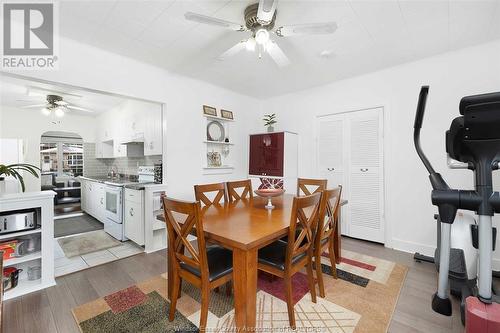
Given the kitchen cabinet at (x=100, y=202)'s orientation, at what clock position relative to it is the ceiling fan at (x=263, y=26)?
The ceiling fan is roughly at 10 o'clock from the kitchen cabinet.

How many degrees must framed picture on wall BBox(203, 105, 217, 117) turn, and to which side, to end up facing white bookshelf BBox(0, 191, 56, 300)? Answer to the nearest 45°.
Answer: approximately 90° to its right

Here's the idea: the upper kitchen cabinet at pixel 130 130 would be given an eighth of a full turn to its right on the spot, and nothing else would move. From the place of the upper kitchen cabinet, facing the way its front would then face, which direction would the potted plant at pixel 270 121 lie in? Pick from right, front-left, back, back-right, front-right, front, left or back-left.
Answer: back-left

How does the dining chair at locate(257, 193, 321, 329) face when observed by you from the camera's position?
facing away from the viewer and to the left of the viewer

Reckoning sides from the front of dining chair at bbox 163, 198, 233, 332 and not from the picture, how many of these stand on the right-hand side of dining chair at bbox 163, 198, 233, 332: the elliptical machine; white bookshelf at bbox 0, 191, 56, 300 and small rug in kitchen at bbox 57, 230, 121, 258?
1

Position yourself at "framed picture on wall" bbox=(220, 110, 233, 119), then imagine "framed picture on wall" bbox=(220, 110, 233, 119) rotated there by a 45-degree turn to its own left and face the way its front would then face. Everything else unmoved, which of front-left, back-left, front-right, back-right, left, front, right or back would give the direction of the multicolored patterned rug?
right

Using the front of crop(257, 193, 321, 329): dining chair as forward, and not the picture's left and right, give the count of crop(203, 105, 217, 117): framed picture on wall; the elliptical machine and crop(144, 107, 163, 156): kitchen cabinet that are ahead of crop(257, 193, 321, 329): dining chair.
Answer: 2

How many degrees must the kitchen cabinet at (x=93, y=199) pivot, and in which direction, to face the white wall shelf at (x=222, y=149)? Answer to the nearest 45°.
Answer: approximately 90° to its left

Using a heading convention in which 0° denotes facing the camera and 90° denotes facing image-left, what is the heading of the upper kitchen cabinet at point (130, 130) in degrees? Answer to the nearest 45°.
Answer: approximately 45°

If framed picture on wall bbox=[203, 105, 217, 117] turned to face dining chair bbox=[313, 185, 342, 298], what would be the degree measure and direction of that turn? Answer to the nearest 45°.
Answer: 0° — it already faces it

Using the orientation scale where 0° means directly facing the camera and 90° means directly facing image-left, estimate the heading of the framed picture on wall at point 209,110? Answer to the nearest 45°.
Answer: approximately 315°

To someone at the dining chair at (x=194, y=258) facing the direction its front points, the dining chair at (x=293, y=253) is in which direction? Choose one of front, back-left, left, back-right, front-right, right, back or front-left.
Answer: front-right

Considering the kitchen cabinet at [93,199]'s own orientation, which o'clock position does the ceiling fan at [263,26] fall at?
The ceiling fan is roughly at 10 o'clock from the kitchen cabinet.

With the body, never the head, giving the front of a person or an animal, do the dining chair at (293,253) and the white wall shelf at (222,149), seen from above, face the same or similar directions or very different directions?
very different directions
